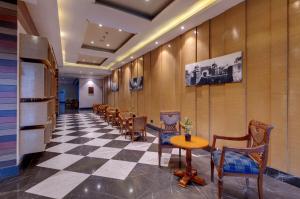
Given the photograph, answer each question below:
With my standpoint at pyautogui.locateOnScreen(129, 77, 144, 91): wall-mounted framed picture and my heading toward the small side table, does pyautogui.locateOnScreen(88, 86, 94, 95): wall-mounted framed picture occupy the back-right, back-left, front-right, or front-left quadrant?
back-right

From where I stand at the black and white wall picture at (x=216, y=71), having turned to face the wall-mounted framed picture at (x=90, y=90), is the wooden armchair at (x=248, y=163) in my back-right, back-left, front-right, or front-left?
back-left

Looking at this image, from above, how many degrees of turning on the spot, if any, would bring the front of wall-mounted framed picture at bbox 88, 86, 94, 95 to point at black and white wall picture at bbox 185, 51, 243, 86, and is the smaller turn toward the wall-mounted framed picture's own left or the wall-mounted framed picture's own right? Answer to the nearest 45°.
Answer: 0° — it already faces it

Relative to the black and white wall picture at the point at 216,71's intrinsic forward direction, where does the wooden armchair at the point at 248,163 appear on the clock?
The wooden armchair is roughly at 10 o'clock from the black and white wall picture.

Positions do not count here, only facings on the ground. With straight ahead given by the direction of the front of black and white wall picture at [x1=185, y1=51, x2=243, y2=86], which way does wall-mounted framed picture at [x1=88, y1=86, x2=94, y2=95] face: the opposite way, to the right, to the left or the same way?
to the left

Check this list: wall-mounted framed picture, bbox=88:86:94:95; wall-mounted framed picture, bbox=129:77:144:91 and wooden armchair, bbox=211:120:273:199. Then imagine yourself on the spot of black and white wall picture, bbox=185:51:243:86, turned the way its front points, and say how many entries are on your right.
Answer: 2

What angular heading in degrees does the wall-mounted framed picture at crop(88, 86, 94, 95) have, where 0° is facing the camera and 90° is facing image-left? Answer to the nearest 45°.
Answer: approximately 0°

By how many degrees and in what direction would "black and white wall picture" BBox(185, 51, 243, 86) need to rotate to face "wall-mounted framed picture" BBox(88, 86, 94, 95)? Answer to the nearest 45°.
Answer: approximately 90° to its right

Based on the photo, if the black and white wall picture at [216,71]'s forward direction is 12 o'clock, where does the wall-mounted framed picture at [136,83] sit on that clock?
the wall-mounted framed picture at [136,83] is roughly at 3 o'clock from the black and white wall picture at [216,71].

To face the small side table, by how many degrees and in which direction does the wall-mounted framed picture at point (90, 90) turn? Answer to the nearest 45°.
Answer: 0° — it already faces it
